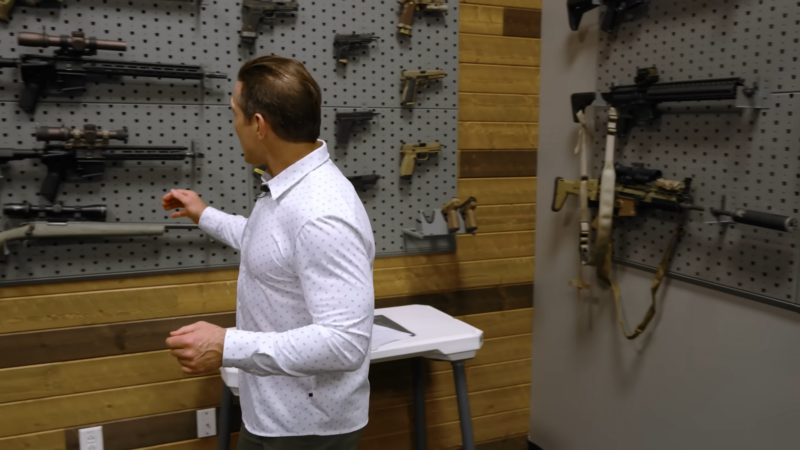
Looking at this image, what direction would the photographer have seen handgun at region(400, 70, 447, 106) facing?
facing to the right of the viewer

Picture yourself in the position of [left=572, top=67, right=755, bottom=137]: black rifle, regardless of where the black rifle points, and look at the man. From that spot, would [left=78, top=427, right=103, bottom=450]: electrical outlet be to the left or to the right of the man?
right

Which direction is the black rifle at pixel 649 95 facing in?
to the viewer's right

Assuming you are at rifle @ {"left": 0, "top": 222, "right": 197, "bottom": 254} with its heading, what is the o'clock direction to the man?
The man is roughly at 2 o'clock from the rifle.

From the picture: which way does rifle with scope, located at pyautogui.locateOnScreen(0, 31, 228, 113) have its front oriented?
to the viewer's right

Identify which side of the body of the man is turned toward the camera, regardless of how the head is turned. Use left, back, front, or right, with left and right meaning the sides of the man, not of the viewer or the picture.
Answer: left

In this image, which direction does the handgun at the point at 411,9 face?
to the viewer's right

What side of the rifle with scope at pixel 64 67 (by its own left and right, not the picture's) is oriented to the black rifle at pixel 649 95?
front

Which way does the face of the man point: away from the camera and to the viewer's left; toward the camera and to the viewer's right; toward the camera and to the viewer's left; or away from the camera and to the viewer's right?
away from the camera and to the viewer's left

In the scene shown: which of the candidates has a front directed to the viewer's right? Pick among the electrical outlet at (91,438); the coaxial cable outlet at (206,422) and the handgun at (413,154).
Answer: the handgun
